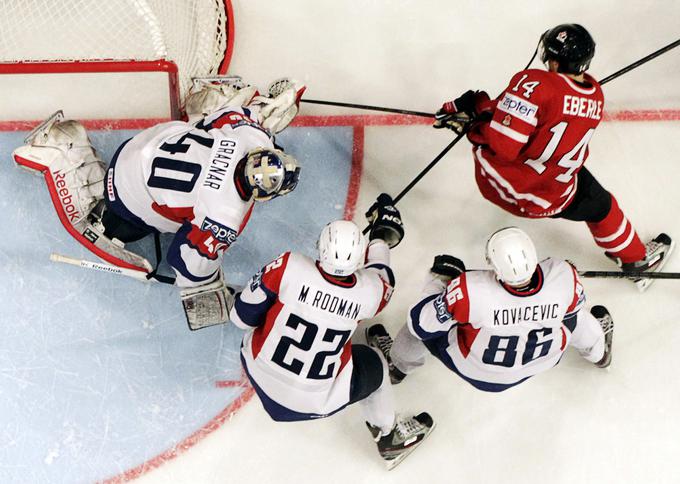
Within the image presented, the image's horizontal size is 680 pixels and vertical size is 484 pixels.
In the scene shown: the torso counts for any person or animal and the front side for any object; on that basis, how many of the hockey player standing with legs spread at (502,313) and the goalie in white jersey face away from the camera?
1

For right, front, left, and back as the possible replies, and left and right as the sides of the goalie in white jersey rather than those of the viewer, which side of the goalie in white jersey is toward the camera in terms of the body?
right

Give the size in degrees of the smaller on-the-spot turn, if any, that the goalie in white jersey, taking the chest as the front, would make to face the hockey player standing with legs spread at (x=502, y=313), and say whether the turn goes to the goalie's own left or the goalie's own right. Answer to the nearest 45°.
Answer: approximately 45° to the goalie's own right

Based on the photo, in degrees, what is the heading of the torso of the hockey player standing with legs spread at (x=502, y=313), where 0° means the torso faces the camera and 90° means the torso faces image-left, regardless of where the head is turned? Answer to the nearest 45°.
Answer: approximately 180°

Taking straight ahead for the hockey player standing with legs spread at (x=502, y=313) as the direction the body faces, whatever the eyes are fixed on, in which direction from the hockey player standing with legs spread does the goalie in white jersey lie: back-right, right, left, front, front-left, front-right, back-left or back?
left

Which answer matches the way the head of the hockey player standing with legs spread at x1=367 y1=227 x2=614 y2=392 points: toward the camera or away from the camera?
away from the camera
